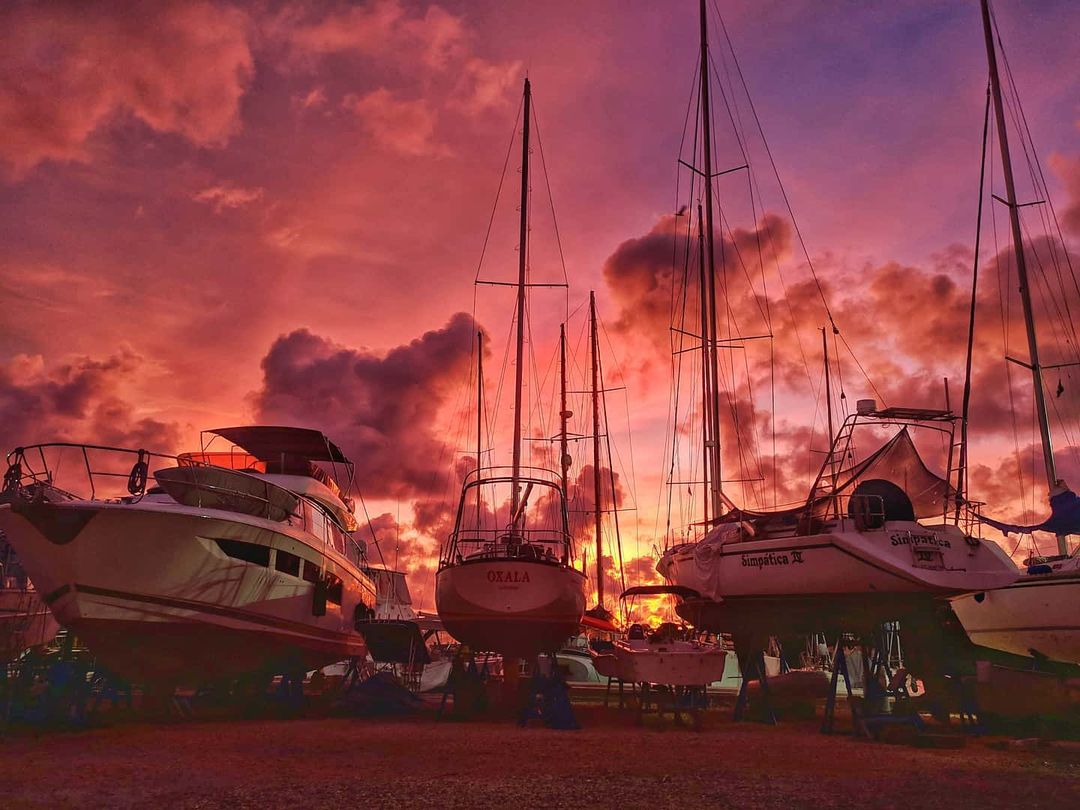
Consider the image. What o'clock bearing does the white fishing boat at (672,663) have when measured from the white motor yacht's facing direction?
The white fishing boat is roughly at 8 o'clock from the white motor yacht.

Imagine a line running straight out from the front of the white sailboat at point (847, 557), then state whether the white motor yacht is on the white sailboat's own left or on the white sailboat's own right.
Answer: on the white sailboat's own left

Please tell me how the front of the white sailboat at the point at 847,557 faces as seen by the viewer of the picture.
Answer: facing away from the viewer and to the left of the viewer

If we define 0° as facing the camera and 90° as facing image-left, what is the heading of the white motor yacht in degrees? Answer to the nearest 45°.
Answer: approximately 45°
